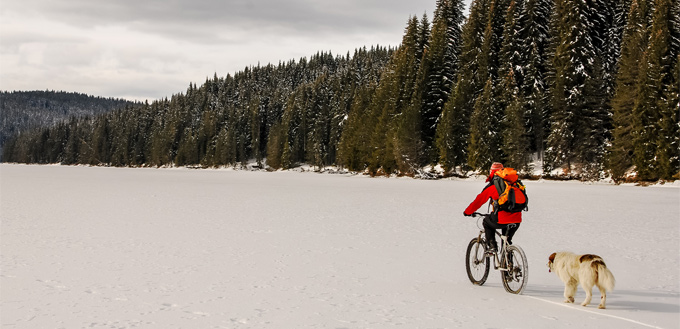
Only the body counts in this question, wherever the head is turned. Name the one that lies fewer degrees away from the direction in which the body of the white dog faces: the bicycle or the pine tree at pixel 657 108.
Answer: the bicycle

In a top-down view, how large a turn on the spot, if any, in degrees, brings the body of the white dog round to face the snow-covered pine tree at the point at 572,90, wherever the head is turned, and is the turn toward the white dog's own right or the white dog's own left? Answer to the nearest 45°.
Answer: approximately 45° to the white dog's own right

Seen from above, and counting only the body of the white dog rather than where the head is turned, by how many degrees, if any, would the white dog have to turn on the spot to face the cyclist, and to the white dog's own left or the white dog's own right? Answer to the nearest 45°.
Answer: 0° — it already faces them

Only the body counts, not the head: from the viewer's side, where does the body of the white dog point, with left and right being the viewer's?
facing away from the viewer and to the left of the viewer

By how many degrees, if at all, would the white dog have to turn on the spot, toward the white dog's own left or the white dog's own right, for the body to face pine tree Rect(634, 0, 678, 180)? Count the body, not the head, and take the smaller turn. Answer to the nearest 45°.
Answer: approximately 45° to the white dog's own right

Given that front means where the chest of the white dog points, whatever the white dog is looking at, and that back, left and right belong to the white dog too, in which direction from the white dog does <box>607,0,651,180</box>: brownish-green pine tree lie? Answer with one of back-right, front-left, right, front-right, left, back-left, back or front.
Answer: front-right
